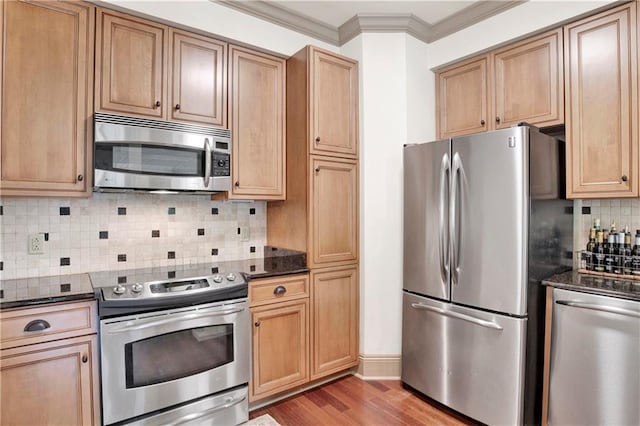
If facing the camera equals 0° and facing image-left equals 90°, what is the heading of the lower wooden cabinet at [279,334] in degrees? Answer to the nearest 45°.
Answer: approximately 315°

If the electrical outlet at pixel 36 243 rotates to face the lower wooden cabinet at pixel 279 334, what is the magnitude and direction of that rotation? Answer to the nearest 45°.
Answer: approximately 45° to its left

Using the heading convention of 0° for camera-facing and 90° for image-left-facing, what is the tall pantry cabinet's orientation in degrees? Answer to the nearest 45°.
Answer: approximately 315°

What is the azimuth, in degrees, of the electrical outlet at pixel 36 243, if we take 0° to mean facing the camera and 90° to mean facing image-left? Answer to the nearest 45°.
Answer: approximately 0°
